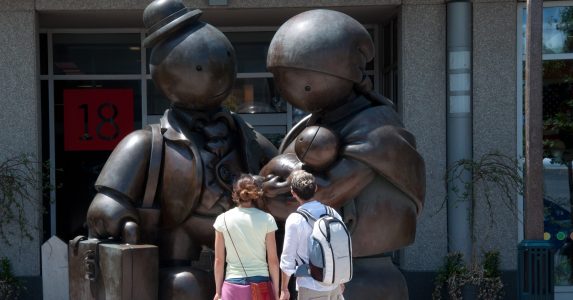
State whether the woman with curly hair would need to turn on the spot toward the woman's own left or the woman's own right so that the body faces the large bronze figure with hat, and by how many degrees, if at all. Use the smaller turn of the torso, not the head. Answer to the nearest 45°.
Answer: approximately 45° to the woman's own left

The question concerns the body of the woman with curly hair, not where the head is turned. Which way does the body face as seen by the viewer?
away from the camera

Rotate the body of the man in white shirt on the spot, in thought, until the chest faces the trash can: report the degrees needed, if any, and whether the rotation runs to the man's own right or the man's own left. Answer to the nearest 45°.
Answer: approximately 90° to the man's own right

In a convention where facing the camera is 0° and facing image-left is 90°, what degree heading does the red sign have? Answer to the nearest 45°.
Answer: approximately 0°

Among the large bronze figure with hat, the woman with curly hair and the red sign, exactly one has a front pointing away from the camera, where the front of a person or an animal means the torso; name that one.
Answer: the woman with curly hair

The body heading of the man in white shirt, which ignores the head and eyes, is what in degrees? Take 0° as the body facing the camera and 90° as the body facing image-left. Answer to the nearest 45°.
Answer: approximately 135°

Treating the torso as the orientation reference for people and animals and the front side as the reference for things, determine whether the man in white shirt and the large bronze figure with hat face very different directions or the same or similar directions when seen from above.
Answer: very different directions

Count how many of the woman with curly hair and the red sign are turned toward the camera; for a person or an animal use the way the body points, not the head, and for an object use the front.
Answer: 1
